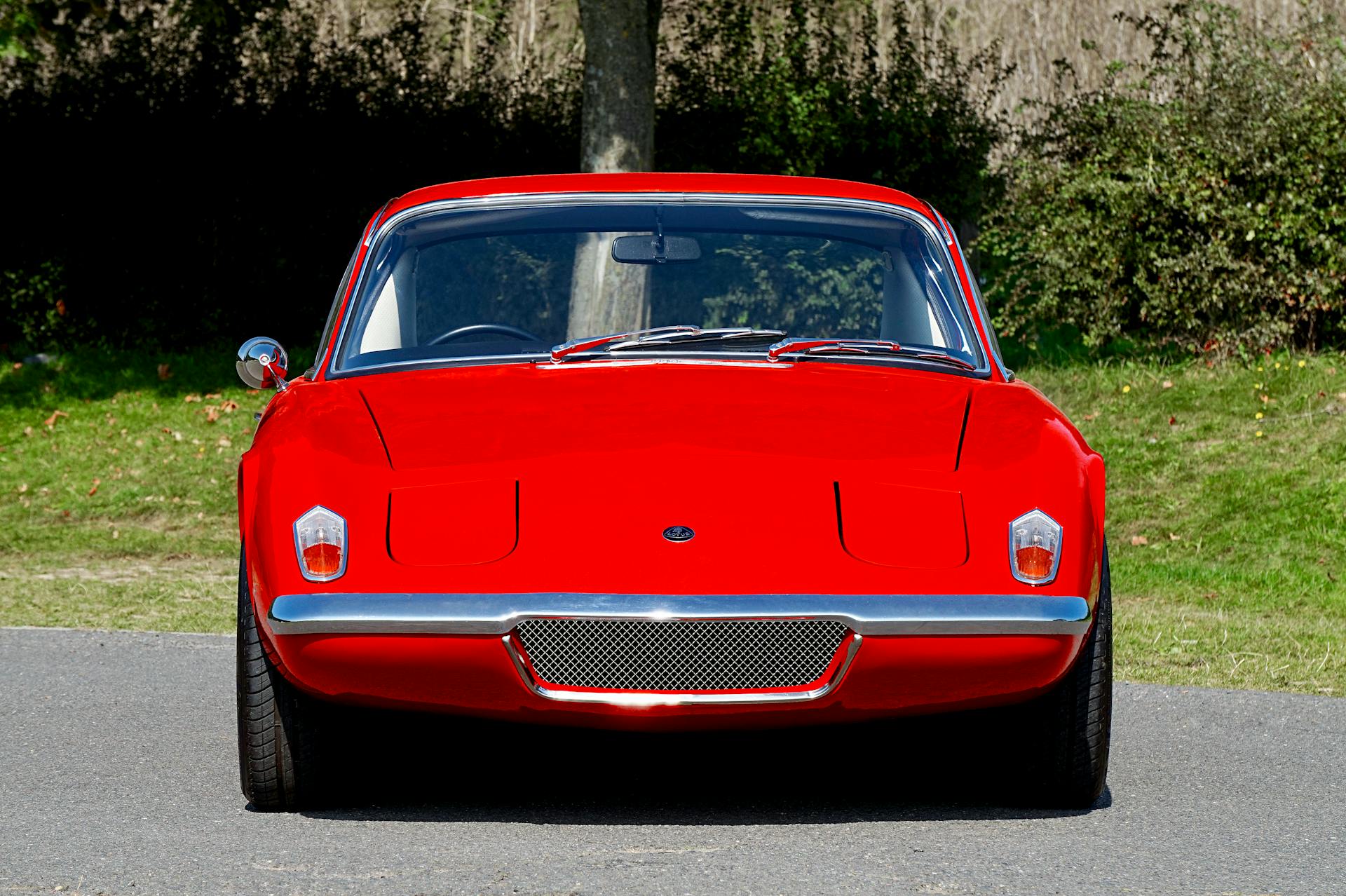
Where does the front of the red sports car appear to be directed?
toward the camera

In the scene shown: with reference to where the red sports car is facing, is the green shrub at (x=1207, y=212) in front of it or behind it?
behind

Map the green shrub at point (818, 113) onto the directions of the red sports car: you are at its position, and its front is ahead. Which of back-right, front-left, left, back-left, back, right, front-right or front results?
back

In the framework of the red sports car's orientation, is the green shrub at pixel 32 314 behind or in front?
behind
